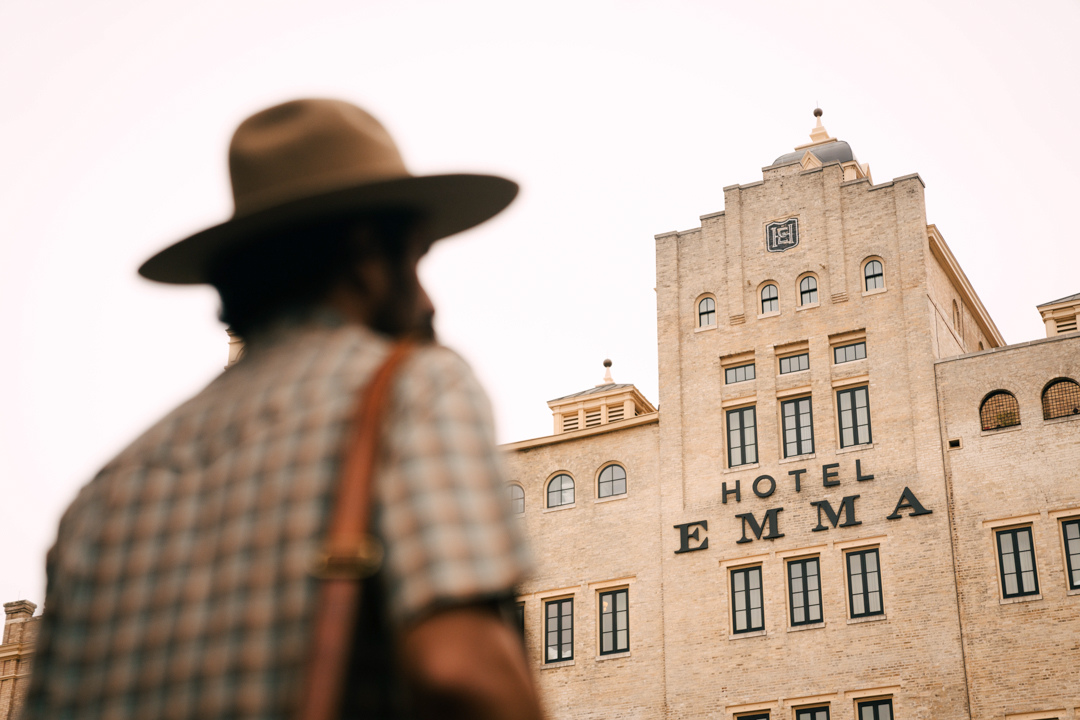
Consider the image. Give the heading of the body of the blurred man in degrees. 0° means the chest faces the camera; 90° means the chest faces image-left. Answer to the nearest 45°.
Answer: approximately 225°

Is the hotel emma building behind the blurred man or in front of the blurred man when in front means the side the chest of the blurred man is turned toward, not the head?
in front

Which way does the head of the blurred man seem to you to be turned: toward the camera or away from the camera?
away from the camera
